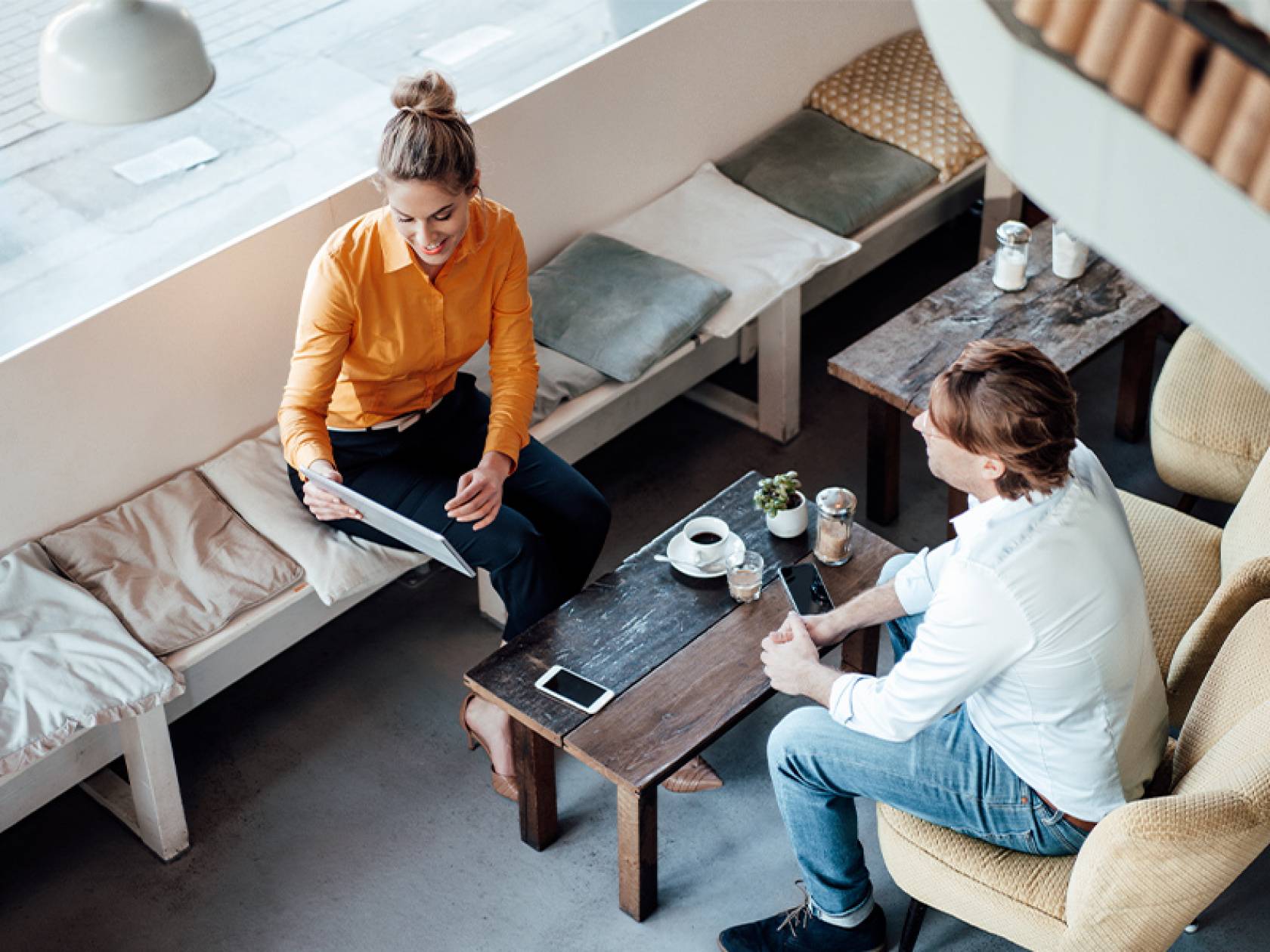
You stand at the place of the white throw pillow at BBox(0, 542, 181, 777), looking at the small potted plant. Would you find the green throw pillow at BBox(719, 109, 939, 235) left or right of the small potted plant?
left

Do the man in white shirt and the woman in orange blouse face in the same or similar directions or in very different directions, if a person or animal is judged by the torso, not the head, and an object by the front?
very different directions

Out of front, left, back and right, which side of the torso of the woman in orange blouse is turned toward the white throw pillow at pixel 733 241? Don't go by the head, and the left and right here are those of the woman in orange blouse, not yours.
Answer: left

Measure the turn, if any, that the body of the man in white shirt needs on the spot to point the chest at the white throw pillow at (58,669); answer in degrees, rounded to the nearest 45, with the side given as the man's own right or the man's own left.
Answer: approximately 45° to the man's own left

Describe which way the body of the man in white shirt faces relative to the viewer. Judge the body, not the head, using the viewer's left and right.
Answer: facing away from the viewer and to the left of the viewer

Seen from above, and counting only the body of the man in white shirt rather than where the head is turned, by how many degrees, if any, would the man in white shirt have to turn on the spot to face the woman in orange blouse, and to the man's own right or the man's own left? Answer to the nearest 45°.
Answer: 0° — they already face them

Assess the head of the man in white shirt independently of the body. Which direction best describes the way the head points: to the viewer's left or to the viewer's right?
to the viewer's left

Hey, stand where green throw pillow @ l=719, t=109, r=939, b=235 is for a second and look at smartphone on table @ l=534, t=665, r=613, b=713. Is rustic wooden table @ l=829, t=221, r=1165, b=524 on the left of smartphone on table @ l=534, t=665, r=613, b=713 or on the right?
left

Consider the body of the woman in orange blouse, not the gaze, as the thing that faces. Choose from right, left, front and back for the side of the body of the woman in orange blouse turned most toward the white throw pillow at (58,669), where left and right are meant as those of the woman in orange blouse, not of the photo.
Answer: right

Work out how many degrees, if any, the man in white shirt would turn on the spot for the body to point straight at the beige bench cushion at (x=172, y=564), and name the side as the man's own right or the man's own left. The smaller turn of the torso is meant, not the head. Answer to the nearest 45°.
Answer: approximately 45° to the man's own left

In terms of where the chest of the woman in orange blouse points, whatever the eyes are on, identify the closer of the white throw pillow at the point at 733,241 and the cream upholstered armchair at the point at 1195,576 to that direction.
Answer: the cream upholstered armchair
